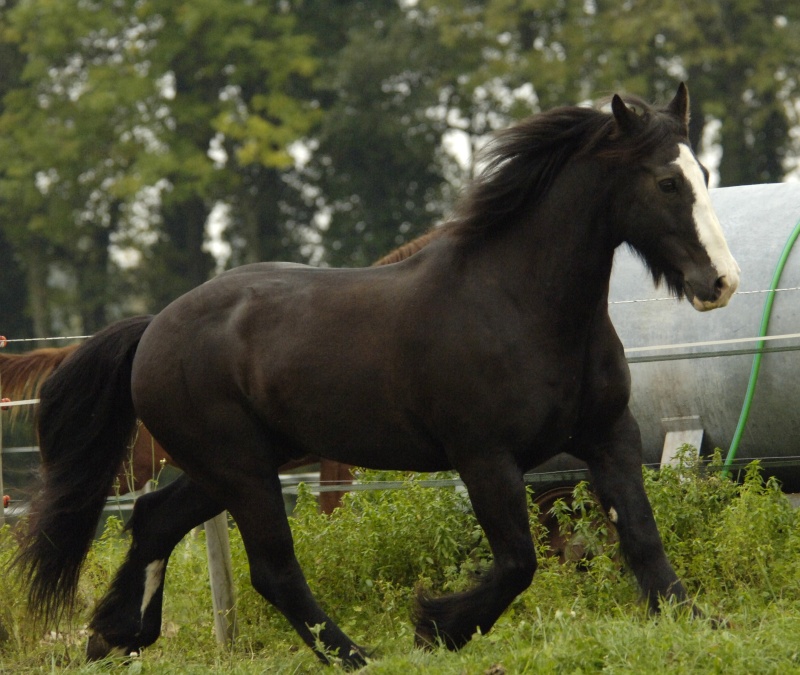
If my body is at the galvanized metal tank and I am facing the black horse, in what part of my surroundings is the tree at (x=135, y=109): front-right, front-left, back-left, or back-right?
back-right

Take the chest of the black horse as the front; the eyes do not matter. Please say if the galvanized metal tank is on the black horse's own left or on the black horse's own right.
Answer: on the black horse's own left

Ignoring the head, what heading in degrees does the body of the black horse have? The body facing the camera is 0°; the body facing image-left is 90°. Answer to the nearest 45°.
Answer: approximately 270°

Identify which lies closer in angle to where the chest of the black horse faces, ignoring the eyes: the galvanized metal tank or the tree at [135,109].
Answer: the galvanized metal tank

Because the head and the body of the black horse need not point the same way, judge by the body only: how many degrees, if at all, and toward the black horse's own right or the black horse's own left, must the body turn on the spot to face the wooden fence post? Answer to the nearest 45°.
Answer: approximately 135° to the black horse's own left

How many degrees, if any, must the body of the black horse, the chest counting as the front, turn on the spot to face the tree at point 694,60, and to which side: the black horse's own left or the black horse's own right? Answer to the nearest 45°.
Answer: approximately 90° to the black horse's own left
